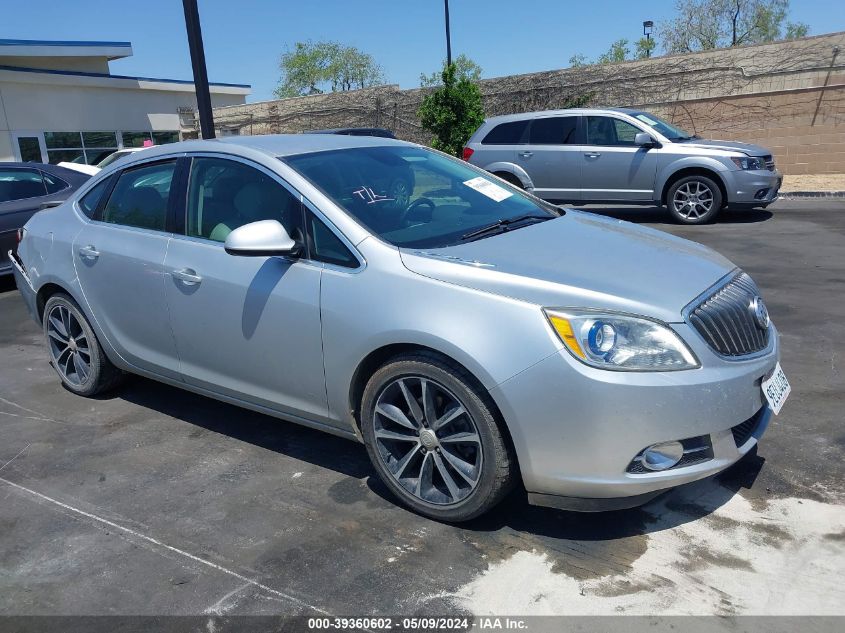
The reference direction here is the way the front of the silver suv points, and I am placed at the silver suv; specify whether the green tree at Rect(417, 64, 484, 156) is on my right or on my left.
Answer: on my left

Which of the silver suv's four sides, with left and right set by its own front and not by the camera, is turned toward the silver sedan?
right

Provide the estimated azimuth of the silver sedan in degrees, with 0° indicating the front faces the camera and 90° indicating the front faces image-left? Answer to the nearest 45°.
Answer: approximately 315°

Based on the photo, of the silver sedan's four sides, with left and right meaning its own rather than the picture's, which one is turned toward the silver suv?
left

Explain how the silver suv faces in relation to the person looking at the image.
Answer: facing to the right of the viewer

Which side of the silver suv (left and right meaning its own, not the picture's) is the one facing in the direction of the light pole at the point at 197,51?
back

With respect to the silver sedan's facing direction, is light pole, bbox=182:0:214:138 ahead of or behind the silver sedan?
behind

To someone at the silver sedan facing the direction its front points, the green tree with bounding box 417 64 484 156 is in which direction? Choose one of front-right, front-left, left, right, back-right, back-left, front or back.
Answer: back-left
